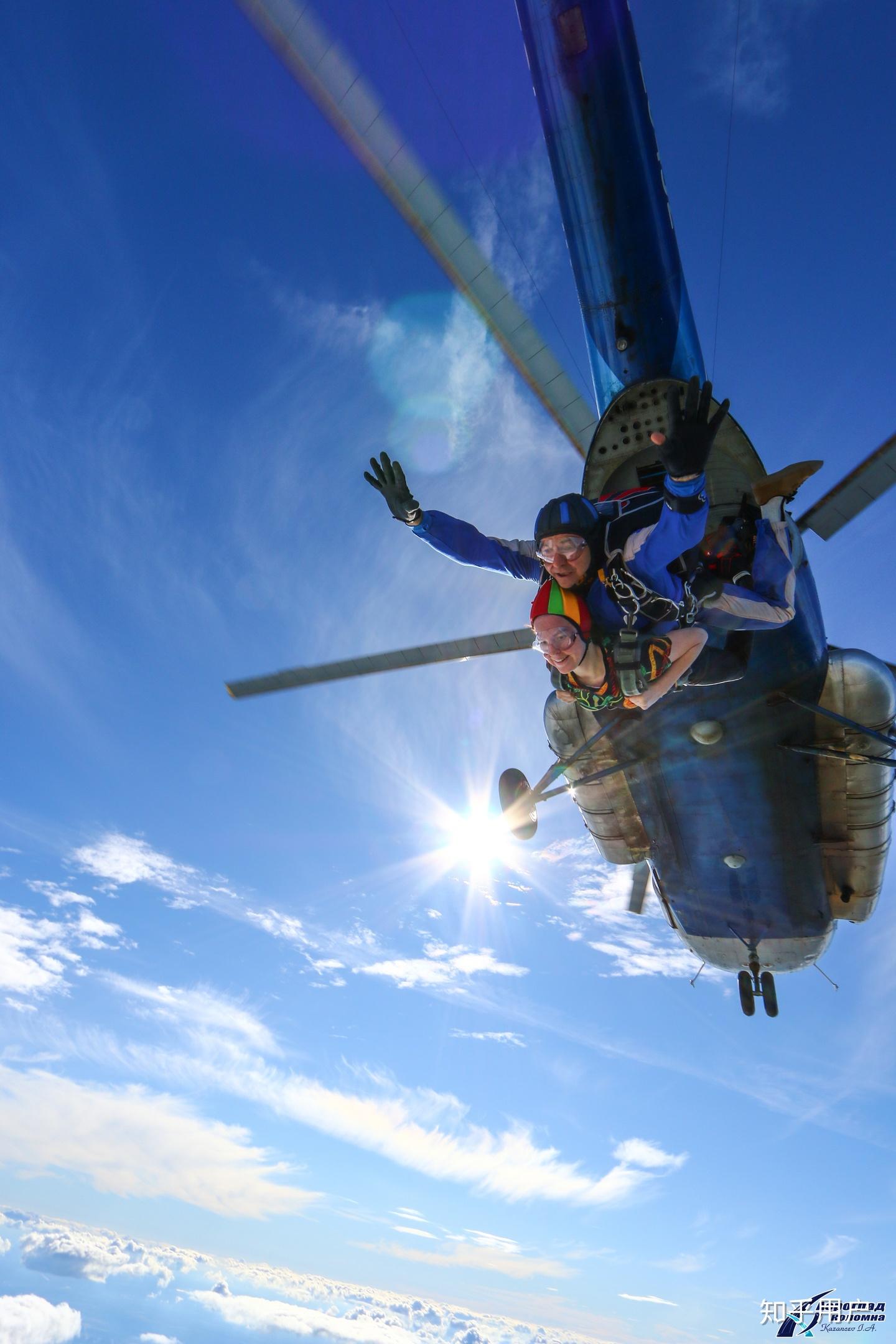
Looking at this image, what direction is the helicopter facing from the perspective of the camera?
away from the camera
